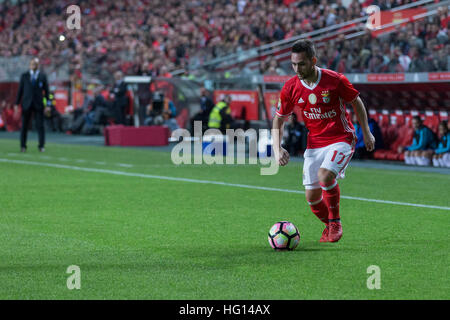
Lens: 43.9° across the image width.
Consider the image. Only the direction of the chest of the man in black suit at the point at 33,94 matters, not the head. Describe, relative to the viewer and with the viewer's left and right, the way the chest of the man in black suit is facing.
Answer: facing the viewer

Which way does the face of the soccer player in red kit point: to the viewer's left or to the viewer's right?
to the viewer's left

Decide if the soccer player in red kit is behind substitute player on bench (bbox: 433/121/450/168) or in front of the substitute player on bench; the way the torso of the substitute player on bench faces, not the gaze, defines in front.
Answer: in front

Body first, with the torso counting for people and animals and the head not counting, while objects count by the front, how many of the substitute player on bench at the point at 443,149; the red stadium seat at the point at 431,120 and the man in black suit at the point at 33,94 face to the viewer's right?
0

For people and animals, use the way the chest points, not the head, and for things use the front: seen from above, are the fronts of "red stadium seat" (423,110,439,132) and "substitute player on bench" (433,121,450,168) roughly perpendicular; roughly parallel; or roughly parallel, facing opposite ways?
roughly parallel

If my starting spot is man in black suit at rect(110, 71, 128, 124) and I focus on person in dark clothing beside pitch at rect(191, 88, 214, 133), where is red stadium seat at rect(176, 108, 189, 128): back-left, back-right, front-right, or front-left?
front-left

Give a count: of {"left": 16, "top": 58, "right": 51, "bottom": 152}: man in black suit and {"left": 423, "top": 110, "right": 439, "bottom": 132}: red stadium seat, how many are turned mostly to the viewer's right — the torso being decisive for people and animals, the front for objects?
0

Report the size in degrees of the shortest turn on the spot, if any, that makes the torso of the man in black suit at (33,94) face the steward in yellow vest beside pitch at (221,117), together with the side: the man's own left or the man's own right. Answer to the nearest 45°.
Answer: approximately 90° to the man's own left

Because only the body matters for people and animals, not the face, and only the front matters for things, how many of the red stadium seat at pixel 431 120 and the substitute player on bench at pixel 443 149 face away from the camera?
0

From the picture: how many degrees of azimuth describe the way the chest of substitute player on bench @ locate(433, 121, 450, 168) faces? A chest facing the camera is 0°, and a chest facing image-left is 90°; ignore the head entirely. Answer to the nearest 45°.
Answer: approximately 45°

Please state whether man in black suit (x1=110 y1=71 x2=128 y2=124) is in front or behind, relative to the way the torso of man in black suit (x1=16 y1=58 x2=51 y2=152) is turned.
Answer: behind
